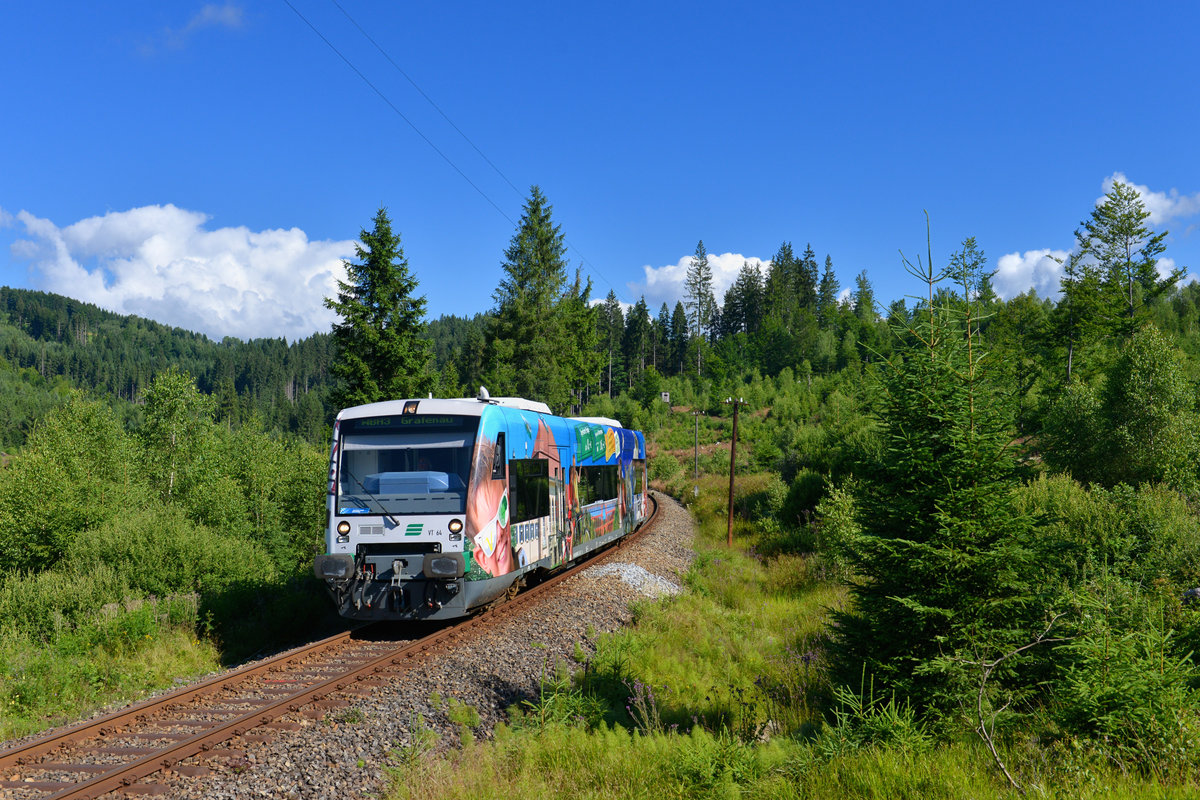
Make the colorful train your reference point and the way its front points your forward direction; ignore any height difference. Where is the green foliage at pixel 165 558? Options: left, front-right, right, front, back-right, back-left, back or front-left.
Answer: right

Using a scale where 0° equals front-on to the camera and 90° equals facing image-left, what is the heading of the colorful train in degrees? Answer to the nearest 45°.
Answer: approximately 45°

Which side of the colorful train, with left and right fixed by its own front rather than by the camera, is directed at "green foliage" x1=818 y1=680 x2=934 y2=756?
left

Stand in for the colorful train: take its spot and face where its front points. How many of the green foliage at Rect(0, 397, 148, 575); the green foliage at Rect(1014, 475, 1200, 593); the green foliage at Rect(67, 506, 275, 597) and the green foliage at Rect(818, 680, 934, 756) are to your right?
2

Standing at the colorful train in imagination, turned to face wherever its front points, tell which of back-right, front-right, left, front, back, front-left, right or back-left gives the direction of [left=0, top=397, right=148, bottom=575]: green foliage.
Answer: right

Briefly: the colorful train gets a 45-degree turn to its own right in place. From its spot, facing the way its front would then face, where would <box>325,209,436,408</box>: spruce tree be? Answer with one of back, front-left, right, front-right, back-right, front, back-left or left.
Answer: right

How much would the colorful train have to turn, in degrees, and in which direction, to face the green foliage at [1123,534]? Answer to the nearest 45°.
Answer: approximately 135° to its left

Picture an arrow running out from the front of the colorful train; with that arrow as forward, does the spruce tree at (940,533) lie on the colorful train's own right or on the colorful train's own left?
on the colorful train's own left

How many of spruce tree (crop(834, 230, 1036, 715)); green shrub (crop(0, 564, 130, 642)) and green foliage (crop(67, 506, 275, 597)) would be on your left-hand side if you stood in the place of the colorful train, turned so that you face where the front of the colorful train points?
1

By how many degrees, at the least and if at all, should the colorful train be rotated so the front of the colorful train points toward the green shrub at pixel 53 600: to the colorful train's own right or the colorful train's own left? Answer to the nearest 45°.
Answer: approximately 90° to the colorful train's own right
